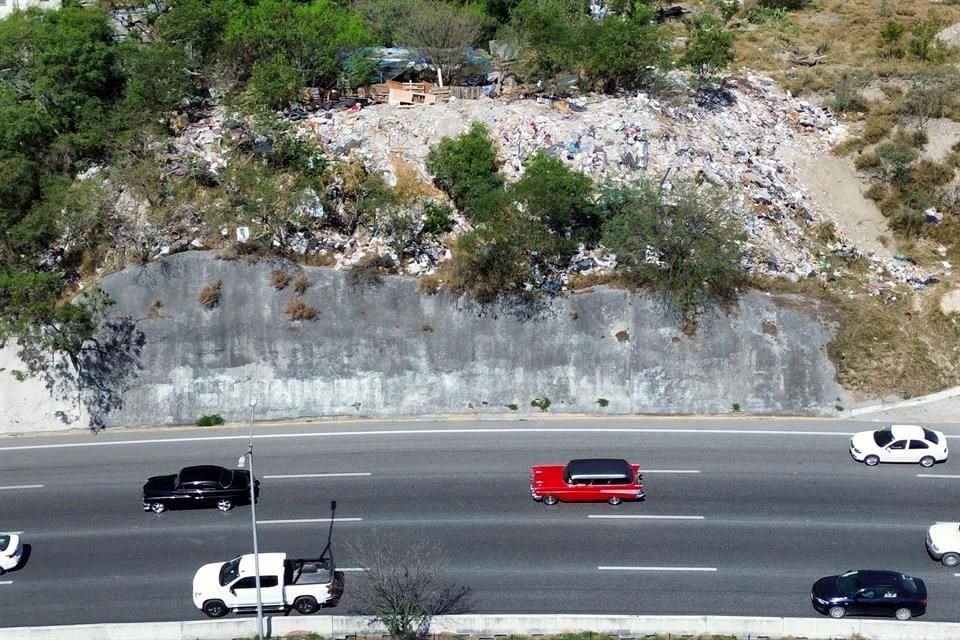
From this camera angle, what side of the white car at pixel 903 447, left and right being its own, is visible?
left

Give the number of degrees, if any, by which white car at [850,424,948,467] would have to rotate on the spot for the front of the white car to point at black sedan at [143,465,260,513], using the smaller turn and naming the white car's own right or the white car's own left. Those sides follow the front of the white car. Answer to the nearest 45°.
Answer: approximately 45° to the white car's own left

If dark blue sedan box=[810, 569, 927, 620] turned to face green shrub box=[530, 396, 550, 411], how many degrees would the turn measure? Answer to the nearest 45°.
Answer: approximately 45° to its right

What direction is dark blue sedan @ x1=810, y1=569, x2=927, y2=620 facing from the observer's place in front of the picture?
facing to the left of the viewer

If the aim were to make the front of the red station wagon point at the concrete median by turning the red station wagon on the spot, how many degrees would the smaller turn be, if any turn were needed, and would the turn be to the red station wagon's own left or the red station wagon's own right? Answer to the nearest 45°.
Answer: approximately 90° to the red station wagon's own left

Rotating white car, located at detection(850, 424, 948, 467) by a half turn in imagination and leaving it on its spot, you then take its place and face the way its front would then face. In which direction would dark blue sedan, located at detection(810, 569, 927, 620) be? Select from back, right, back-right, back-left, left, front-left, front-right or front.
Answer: right

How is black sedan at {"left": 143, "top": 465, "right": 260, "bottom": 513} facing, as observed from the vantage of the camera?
facing to the left of the viewer

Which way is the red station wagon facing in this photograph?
to the viewer's left

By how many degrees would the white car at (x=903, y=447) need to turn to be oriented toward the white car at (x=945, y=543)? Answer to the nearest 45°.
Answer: approximately 90° to its left

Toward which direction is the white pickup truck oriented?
to the viewer's left

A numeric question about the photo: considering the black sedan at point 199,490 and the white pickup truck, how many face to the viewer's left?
2

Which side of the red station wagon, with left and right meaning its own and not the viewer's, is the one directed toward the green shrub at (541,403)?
right

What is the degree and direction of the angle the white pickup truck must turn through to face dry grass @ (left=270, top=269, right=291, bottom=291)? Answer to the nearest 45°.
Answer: approximately 90° to its right
